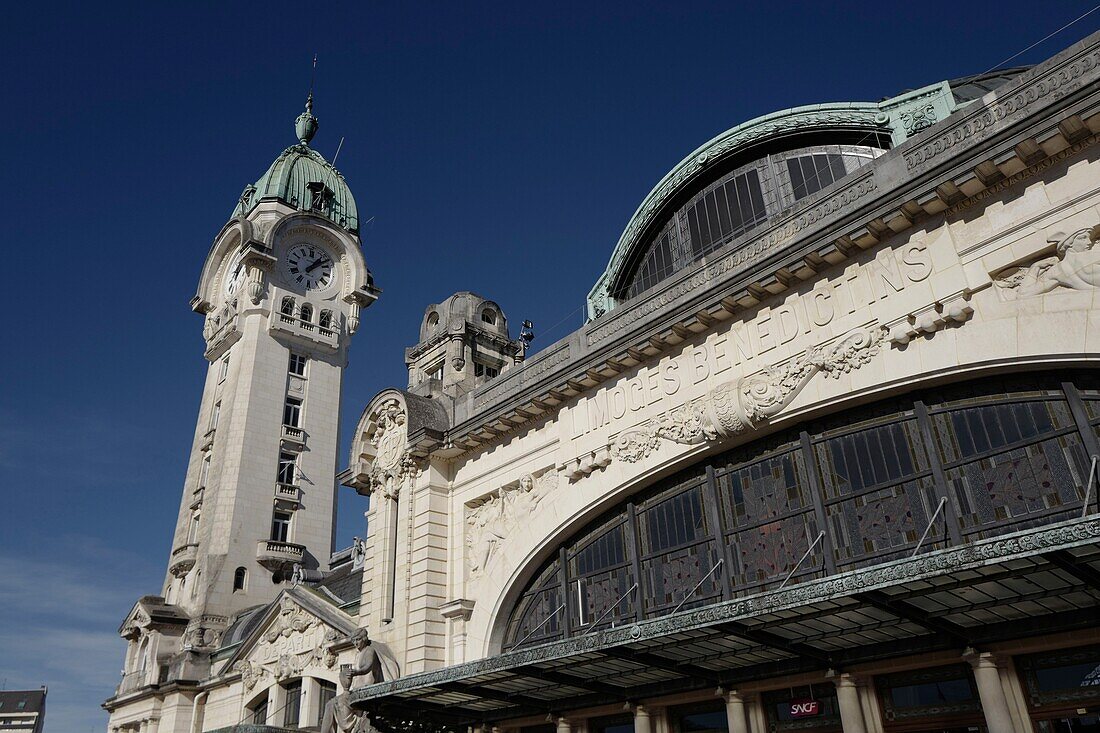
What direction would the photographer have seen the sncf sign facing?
facing the viewer and to the left of the viewer
